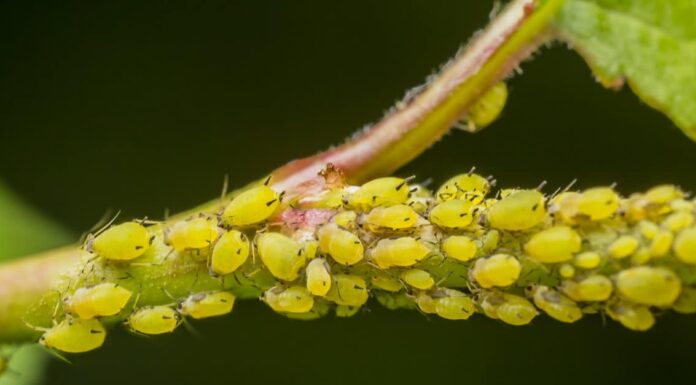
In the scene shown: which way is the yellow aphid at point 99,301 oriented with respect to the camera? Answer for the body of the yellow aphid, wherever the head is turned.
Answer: to the viewer's left

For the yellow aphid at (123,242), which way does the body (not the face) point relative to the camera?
to the viewer's left

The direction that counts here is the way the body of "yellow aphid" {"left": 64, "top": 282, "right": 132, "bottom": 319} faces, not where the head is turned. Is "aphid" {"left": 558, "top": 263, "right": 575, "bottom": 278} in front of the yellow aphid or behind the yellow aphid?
behind

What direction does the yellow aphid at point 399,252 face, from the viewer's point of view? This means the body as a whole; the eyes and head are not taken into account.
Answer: to the viewer's left

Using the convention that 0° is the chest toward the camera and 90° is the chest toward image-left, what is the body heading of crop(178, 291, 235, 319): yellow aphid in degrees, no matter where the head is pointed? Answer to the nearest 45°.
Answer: approximately 90°

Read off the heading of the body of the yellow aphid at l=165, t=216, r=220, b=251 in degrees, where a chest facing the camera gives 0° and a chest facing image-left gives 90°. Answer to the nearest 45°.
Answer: approximately 90°
